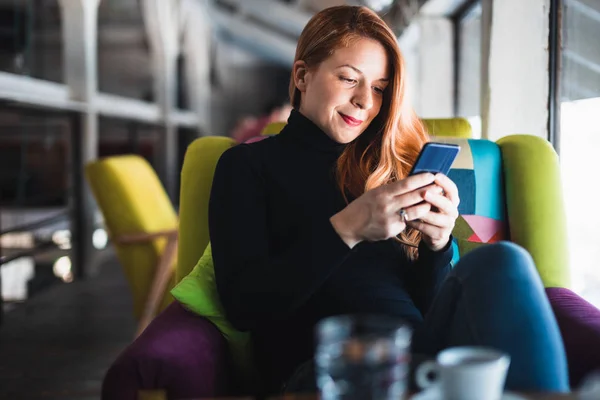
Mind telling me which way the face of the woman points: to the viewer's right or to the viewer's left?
to the viewer's right

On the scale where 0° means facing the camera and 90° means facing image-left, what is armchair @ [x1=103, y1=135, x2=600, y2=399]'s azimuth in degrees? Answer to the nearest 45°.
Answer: approximately 0°

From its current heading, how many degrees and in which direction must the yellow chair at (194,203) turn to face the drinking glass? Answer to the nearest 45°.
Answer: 0° — it already faces it

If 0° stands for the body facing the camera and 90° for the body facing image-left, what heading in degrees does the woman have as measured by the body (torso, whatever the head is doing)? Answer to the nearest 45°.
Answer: approximately 315°
